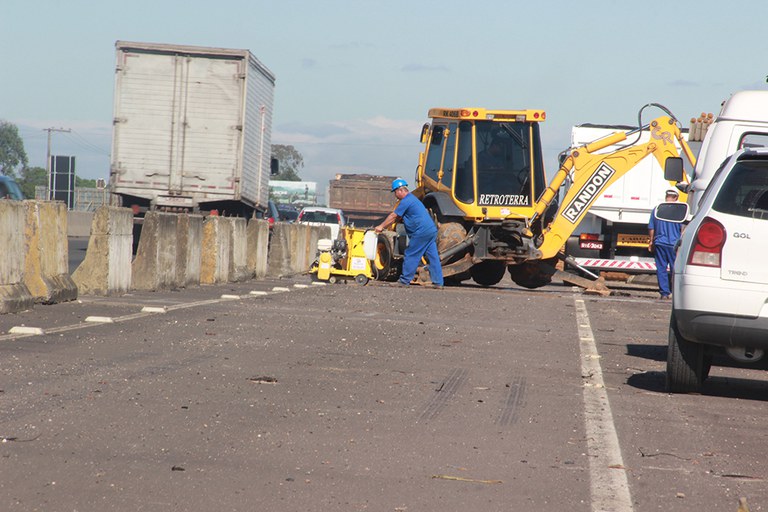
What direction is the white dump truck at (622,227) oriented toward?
away from the camera

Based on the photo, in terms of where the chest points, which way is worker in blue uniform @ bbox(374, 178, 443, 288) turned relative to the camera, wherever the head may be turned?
to the viewer's left

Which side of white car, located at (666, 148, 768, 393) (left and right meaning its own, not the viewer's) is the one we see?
back

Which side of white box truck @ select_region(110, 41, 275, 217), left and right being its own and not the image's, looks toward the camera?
back

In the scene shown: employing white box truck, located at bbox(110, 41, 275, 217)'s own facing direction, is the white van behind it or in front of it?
behind

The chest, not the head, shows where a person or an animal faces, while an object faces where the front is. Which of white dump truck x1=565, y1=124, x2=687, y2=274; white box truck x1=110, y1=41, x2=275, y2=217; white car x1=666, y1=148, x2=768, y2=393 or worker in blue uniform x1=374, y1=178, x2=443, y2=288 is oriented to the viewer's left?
the worker in blue uniform

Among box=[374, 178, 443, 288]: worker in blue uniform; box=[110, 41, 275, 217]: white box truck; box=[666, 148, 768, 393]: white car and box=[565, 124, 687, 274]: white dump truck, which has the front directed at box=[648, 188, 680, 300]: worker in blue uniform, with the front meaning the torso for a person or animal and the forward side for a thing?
the white car
